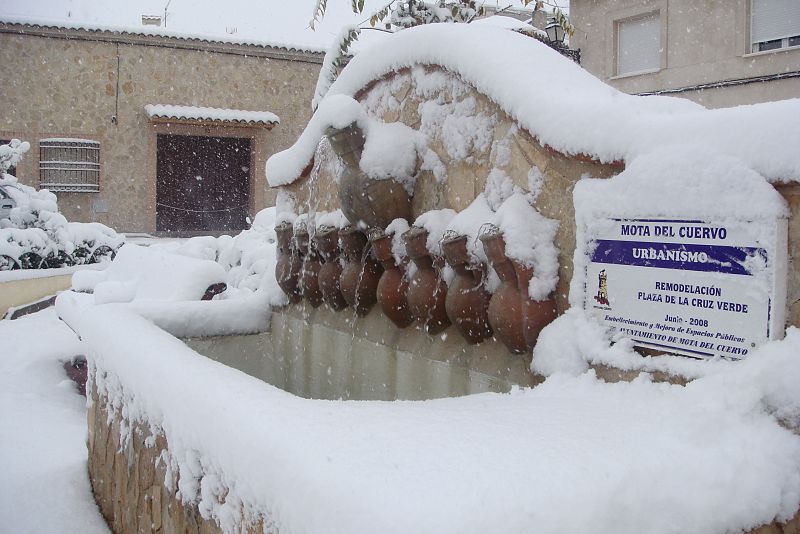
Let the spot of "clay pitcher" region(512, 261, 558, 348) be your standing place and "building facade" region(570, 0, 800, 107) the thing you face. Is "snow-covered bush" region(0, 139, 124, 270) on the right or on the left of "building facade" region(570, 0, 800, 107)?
left

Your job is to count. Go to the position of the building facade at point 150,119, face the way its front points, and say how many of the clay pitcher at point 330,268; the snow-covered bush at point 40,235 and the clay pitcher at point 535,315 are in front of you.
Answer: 3

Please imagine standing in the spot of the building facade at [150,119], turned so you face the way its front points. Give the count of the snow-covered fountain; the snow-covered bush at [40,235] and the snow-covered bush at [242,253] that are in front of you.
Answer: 3

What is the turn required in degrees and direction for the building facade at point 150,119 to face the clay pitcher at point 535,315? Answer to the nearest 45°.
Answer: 0° — it already faces it

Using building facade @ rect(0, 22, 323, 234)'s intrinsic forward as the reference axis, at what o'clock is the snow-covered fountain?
The snow-covered fountain is roughly at 12 o'clock from the building facade.

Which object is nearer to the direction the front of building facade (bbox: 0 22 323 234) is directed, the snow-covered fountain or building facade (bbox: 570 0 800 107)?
the snow-covered fountain

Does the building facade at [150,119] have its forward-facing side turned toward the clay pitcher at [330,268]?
yes

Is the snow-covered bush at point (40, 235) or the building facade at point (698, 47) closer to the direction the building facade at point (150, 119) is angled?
the snow-covered bush

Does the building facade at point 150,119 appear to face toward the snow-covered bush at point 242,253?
yes
